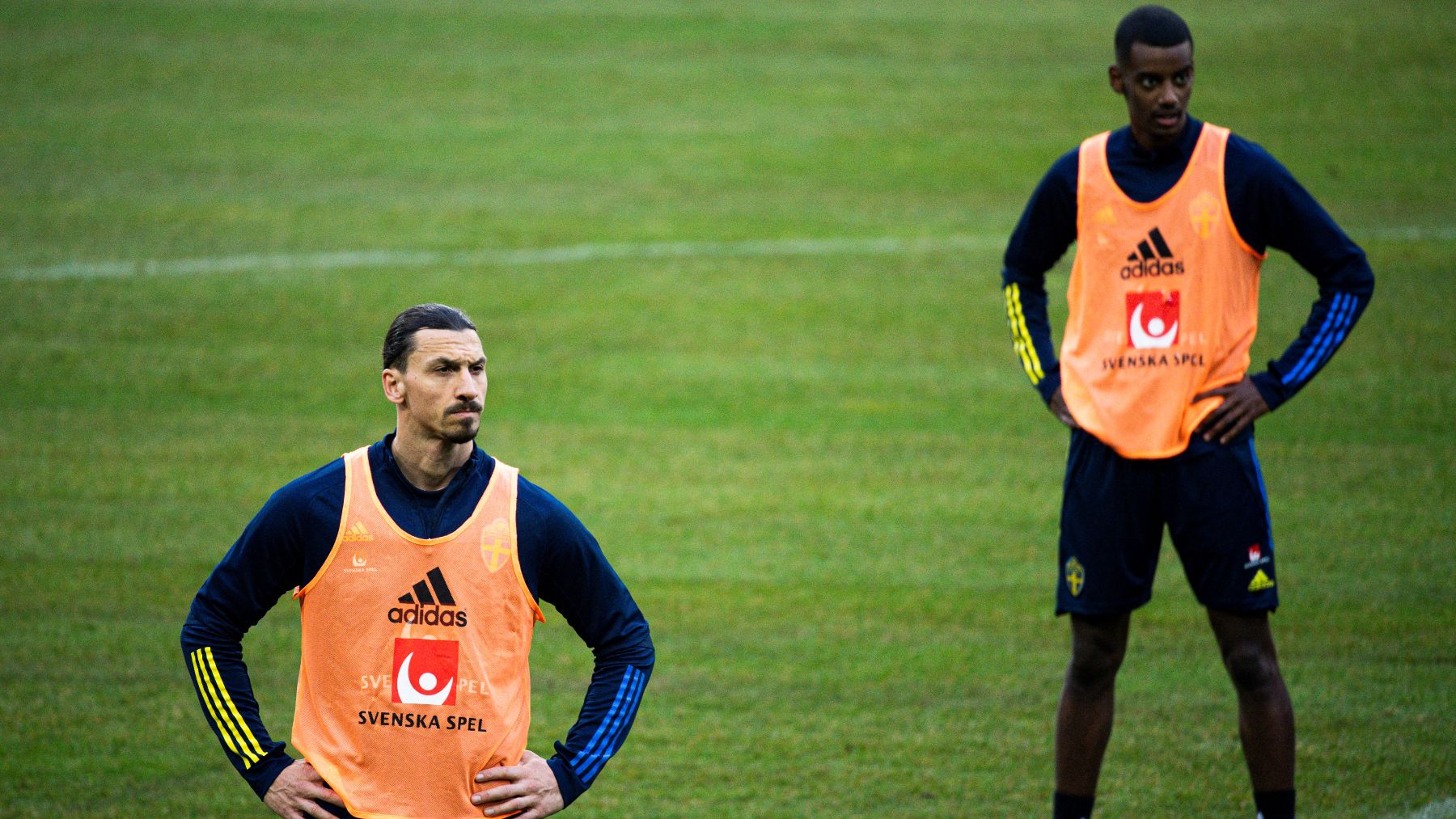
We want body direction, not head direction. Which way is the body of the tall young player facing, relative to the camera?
toward the camera

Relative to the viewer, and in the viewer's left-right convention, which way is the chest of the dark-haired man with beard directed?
facing the viewer

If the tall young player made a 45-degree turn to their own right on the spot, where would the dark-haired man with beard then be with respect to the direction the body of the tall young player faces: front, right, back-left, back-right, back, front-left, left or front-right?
front

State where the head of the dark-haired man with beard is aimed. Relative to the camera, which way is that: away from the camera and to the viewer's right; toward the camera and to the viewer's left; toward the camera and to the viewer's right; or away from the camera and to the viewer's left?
toward the camera and to the viewer's right
